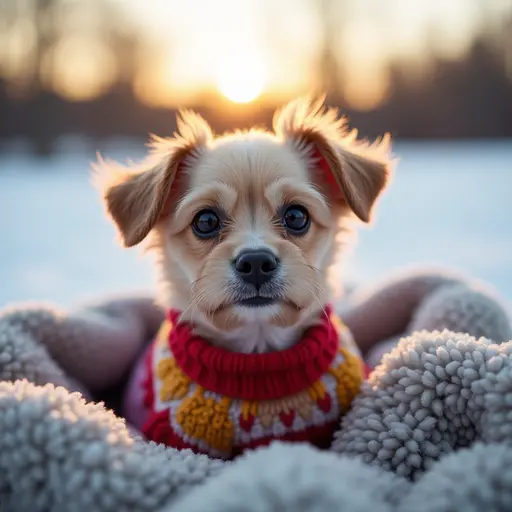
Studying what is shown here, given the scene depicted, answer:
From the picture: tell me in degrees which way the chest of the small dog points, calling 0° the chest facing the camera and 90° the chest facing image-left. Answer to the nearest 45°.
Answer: approximately 0°
